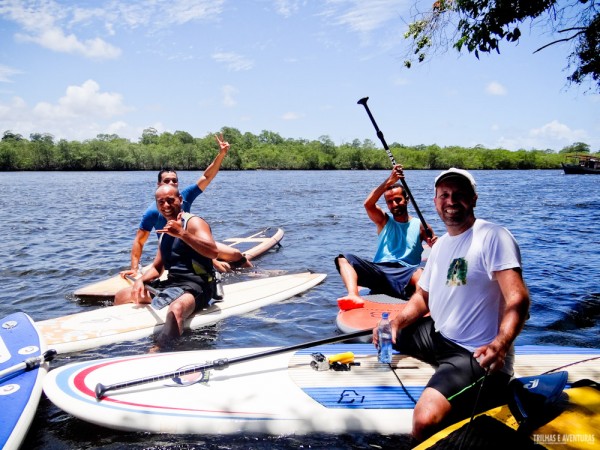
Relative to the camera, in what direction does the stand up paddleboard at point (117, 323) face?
facing away from the viewer and to the right of the viewer

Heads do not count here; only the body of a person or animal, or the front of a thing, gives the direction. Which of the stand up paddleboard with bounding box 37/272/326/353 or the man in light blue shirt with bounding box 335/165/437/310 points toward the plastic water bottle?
the man in light blue shirt

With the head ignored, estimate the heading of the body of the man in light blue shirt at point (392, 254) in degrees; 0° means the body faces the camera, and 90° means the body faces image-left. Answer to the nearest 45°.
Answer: approximately 0°

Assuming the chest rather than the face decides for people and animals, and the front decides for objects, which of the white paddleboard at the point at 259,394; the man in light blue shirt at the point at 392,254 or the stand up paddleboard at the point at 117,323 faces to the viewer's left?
the white paddleboard

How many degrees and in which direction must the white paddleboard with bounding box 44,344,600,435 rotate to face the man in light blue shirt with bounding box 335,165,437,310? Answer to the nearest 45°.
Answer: approximately 135° to its right

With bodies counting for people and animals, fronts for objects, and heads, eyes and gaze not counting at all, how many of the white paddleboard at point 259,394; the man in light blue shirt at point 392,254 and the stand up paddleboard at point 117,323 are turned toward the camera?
1

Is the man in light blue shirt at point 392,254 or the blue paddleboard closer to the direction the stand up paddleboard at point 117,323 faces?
the man in light blue shirt

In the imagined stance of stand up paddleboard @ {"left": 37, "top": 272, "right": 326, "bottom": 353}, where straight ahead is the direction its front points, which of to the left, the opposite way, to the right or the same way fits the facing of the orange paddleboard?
the opposite way

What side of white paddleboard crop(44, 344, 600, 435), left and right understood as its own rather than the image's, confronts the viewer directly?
left
